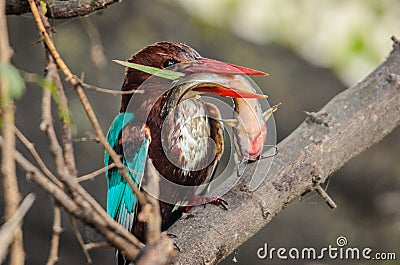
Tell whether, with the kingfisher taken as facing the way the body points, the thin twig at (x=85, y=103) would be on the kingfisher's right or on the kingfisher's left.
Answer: on the kingfisher's right

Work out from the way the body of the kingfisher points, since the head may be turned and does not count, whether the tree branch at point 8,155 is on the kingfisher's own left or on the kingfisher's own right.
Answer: on the kingfisher's own right
